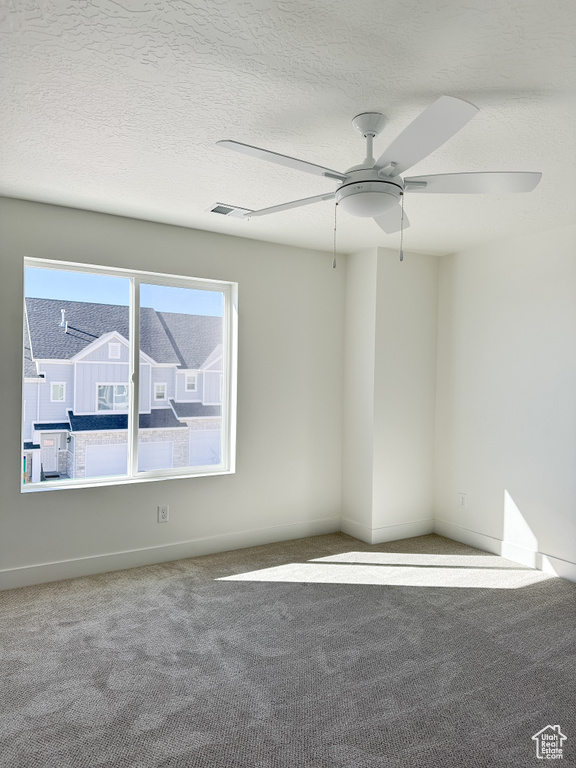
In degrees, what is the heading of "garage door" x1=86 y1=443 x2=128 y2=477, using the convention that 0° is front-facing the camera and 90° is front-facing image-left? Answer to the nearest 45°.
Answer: approximately 0°

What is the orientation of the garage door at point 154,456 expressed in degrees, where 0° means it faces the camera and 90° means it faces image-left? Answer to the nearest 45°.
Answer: approximately 0°

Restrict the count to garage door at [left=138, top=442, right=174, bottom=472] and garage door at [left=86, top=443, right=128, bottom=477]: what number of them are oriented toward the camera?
2

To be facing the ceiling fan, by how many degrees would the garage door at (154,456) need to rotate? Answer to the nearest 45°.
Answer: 0° — it already faces it

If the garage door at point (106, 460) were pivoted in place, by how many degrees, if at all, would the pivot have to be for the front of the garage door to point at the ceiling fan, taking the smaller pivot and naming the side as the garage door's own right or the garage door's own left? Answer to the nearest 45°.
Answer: approximately 45° to the garage door's own left
